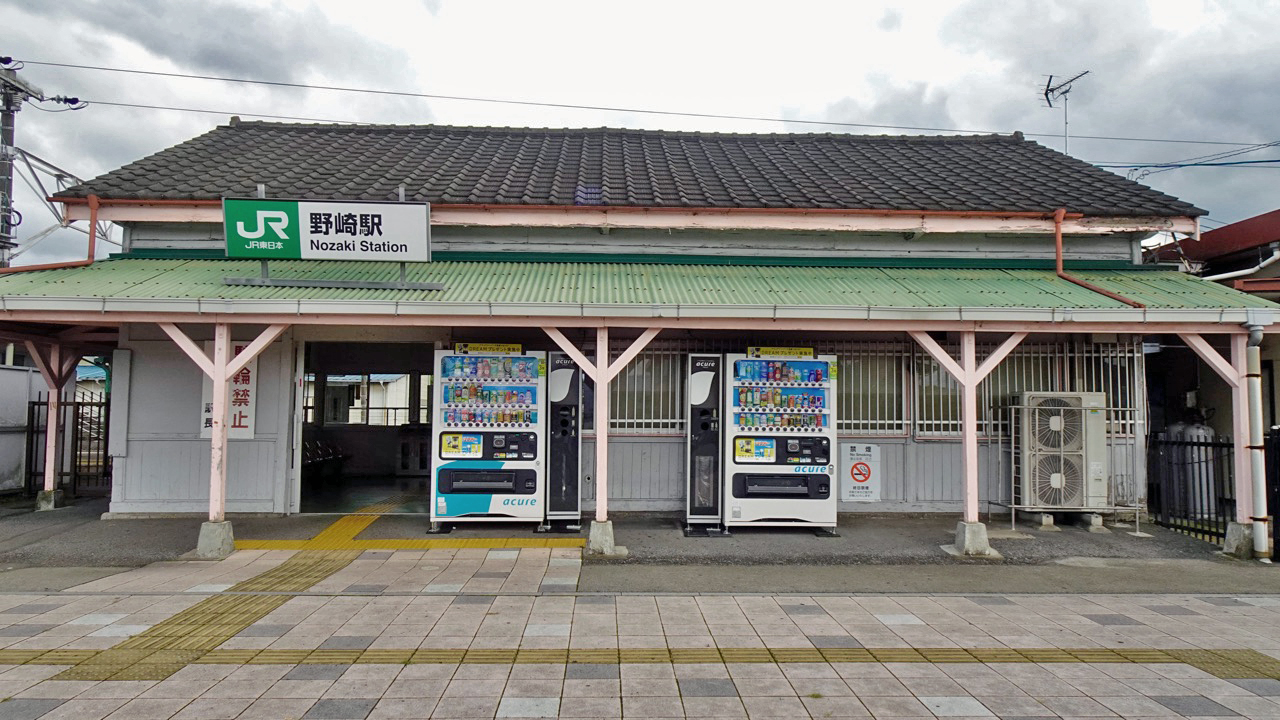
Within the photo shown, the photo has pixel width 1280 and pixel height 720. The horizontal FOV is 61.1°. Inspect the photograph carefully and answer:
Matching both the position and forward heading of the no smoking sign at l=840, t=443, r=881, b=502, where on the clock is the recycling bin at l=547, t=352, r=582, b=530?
The recycling bin is roughly at 2 o'clock from the no smoking sign.

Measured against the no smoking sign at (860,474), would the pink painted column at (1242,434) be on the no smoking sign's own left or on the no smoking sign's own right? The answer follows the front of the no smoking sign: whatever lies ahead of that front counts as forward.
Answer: on the no smoking sign's own left

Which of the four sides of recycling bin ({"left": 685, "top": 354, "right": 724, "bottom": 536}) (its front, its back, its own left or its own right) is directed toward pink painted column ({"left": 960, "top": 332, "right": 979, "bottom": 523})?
left

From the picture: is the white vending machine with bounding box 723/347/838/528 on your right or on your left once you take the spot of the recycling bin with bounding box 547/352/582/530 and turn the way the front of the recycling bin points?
on your left

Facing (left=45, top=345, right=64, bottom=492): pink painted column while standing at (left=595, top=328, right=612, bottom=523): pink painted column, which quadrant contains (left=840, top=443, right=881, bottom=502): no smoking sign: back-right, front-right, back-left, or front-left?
back-right

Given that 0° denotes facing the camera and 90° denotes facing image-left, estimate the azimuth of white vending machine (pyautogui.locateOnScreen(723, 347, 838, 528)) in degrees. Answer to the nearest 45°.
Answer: approximately 0°

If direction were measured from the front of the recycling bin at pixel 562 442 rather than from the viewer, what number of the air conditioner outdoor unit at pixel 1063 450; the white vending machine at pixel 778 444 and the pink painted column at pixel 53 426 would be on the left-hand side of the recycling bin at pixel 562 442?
2

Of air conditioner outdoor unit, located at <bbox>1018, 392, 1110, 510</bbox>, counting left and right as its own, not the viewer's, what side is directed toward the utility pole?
right

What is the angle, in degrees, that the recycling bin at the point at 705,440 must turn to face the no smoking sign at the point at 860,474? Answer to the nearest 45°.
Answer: approximately 135° to its left

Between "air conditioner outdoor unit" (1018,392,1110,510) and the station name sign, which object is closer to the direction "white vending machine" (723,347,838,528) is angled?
the station name sign
